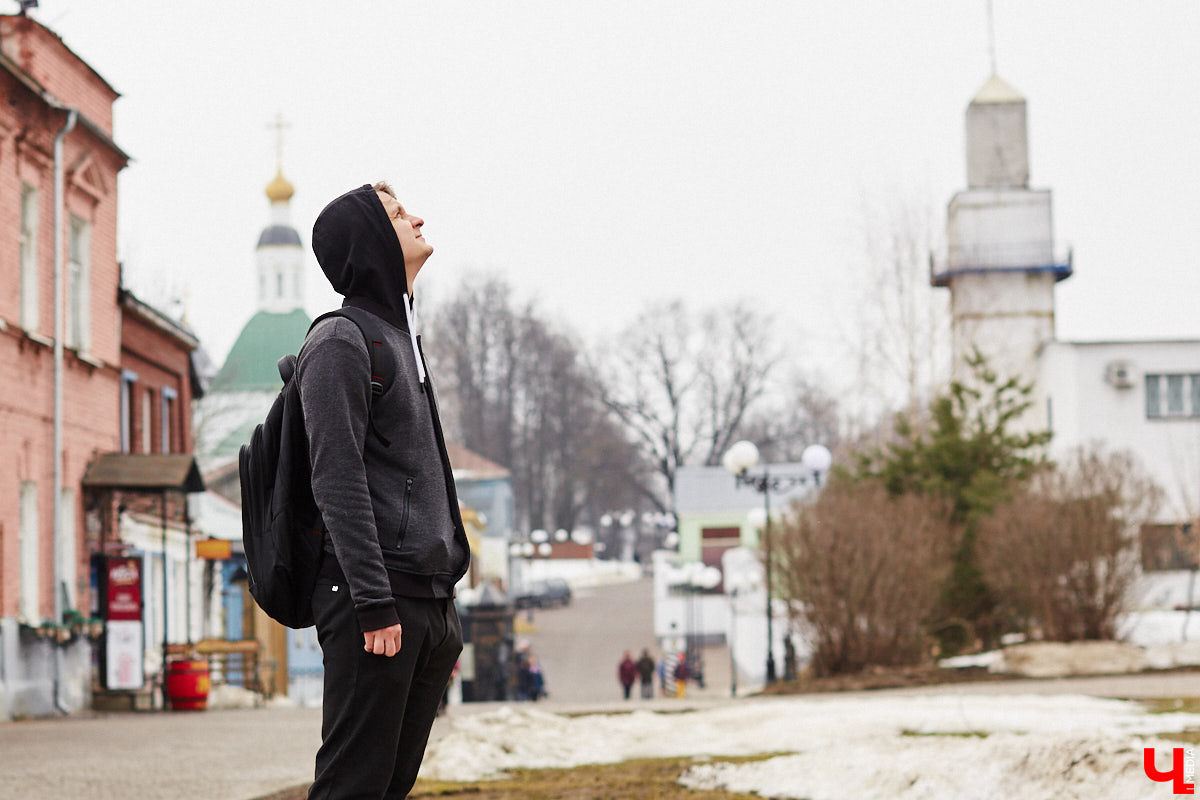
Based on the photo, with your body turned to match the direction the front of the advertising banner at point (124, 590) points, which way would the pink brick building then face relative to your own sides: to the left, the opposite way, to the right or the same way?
to the left

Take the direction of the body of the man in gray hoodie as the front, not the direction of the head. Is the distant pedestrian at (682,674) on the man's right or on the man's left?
on the man's left

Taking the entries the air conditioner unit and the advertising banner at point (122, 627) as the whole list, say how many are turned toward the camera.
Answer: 2

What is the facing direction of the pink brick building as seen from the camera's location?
facing to the right of the viewer

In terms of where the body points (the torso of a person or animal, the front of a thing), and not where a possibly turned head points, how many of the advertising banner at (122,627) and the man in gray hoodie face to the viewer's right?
1

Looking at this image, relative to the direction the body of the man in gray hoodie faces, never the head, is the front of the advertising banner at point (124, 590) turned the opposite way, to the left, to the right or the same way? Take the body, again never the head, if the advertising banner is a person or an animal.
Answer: to the right

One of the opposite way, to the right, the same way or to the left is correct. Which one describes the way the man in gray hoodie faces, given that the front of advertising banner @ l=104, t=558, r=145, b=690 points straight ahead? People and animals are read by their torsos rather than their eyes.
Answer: to the left

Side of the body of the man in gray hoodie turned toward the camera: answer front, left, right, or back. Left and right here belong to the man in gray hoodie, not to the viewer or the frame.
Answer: right

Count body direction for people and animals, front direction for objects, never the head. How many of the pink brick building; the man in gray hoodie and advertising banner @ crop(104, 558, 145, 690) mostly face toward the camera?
1

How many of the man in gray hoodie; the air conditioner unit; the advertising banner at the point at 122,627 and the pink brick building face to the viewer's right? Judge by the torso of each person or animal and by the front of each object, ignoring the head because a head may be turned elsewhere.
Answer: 2

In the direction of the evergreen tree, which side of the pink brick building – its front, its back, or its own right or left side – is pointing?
front

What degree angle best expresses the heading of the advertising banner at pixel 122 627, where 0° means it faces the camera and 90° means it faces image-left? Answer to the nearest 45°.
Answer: approximately 0°

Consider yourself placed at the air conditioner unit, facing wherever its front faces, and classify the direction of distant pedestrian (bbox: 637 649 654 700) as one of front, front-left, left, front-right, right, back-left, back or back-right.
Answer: front-right

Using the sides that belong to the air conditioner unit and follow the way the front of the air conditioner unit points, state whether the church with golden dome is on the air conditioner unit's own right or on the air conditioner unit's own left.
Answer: on the air conditioner unit's own right

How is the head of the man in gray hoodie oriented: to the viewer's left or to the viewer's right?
to the viewer's right

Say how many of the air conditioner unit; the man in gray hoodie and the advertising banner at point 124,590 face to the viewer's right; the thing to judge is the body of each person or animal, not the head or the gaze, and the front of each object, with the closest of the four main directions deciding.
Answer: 1

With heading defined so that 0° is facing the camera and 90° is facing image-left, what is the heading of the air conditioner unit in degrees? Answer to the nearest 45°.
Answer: approximately 0°

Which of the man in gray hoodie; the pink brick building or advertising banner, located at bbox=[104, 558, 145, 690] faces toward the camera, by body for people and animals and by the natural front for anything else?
the advertising banner
